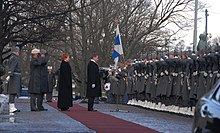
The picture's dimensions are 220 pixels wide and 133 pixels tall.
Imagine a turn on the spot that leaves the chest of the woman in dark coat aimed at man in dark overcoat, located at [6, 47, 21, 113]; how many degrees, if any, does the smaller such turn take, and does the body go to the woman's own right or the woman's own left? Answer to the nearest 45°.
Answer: approximately 135° to the woman's own right
